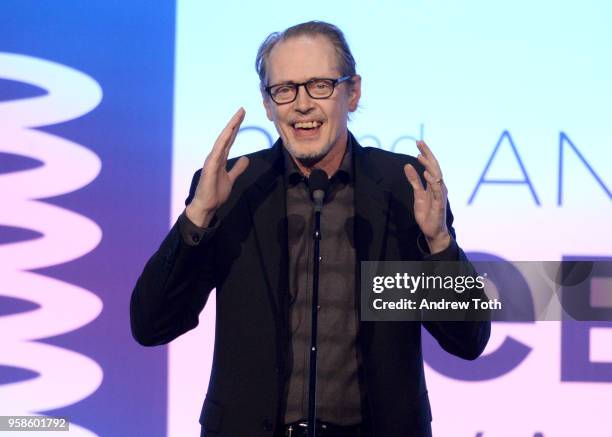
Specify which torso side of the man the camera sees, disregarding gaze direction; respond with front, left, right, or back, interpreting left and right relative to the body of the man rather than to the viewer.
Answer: front
